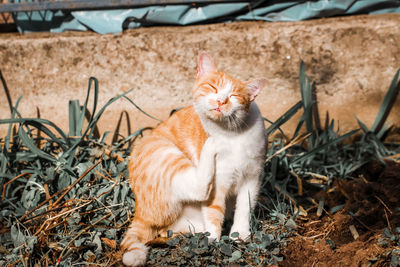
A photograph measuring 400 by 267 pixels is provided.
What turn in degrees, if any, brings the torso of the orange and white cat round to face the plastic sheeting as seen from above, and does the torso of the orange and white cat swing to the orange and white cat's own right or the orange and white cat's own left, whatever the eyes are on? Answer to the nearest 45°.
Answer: approximately 135° to the orange and white cat's own left

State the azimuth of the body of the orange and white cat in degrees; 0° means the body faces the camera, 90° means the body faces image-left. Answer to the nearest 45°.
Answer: approximately 315°
